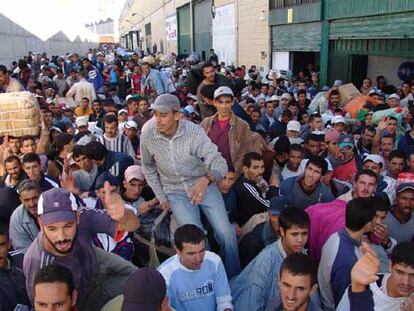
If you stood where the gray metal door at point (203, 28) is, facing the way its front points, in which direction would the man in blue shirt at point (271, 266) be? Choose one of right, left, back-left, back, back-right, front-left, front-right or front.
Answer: front-left

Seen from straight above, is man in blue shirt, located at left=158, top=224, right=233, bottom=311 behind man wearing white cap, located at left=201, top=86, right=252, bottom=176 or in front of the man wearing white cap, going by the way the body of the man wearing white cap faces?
in front

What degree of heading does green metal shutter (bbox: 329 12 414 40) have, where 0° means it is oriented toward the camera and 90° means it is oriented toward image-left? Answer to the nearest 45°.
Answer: approximately 45°

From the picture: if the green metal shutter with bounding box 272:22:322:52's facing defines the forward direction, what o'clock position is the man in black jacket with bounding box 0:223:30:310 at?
The man in black jacket is roughly at 11 o'clock from the green metal shutter.

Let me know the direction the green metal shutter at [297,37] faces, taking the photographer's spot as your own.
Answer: facing the viewer and to the left of the viewer

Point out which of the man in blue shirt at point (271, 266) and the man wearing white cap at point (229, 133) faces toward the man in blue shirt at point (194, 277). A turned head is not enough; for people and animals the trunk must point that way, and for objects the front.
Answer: the man wearing white cap

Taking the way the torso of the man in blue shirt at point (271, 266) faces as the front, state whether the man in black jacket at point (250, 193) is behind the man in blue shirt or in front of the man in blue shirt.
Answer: behind

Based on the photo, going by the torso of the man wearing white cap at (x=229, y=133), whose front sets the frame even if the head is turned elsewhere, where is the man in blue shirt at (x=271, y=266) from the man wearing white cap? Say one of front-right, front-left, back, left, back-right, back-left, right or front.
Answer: front

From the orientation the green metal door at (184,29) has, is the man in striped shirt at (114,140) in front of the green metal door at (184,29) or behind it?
in front

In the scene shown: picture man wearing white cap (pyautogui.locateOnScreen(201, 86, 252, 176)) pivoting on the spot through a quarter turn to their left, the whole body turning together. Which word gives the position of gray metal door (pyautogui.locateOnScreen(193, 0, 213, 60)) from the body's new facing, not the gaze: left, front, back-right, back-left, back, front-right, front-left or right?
left

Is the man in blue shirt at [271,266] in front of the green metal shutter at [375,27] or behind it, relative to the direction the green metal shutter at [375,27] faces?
in front

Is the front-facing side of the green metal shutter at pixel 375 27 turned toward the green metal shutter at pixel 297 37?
no

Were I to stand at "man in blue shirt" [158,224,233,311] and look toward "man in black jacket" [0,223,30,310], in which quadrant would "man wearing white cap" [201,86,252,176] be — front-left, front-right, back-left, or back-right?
back-right

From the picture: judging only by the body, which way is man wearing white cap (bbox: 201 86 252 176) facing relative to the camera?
toward the camera

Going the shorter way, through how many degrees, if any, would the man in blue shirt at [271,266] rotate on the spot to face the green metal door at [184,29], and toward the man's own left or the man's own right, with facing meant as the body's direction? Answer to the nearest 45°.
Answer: approximately 135° to the man's own left

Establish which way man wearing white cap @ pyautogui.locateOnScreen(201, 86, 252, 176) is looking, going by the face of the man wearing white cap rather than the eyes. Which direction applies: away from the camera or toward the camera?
toward the camera

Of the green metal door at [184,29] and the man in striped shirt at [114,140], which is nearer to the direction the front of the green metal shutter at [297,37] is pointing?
the man in striped shirt

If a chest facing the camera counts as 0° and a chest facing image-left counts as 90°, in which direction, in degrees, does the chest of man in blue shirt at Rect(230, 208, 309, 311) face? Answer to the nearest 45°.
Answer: approximately 315°
